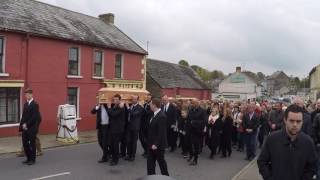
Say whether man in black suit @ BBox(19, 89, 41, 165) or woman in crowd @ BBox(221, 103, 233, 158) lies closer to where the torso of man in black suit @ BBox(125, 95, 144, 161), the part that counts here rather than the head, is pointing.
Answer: the man in black suit

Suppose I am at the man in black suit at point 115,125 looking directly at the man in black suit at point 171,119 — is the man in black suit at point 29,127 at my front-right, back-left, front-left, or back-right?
back-left

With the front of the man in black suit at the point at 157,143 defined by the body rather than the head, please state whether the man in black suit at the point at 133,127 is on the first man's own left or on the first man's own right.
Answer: on the first man's own right

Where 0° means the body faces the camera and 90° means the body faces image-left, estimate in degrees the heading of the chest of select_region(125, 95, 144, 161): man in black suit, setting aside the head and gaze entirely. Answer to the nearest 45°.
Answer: approximately 45°

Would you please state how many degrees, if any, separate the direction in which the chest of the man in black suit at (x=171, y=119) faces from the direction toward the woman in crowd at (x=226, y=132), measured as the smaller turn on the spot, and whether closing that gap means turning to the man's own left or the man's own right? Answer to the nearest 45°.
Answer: approximately 135° to the man's own left
